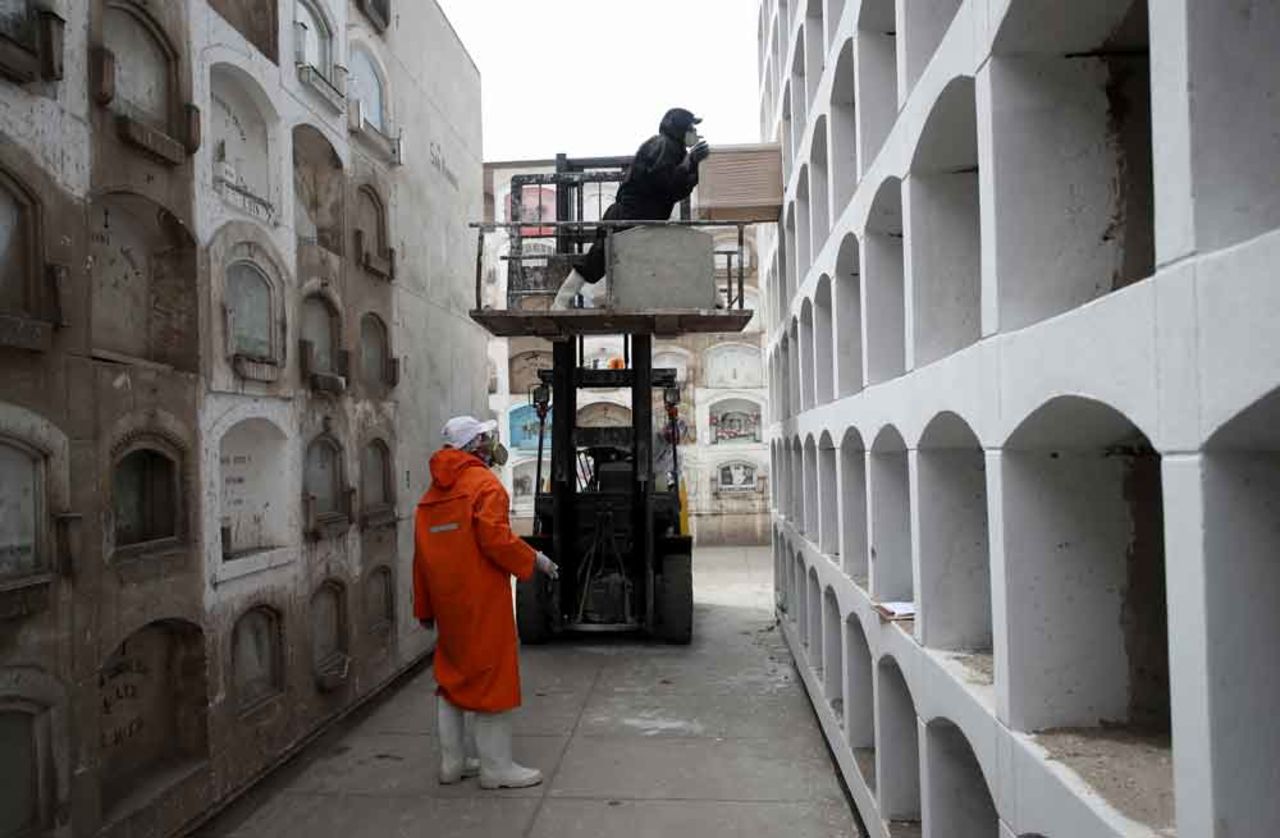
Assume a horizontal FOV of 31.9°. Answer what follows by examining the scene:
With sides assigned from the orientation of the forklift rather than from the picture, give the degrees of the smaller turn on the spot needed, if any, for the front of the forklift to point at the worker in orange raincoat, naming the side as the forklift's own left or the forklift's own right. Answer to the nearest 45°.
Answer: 0° — it already faces them

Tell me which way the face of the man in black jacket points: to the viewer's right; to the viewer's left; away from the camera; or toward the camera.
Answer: to the viewer's right

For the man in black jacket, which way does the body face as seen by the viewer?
to the viewer's right

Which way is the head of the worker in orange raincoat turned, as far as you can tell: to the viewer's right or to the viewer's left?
to the viewer's right

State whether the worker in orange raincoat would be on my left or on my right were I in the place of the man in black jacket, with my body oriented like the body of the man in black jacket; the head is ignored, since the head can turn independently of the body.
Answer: on my right
